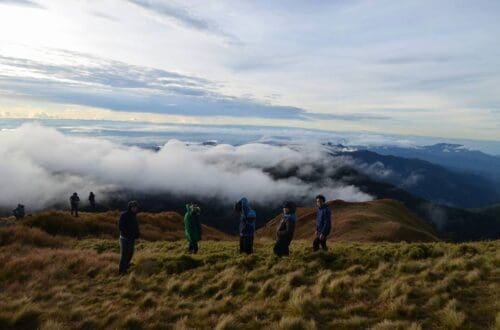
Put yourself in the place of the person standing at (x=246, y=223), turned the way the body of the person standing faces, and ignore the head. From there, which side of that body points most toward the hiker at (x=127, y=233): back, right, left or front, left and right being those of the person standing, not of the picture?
left

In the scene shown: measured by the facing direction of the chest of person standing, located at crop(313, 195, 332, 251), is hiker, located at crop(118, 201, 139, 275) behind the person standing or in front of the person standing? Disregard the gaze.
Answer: in front

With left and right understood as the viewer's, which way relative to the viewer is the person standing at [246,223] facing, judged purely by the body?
facing away from the viewer and to the left of the viewer
